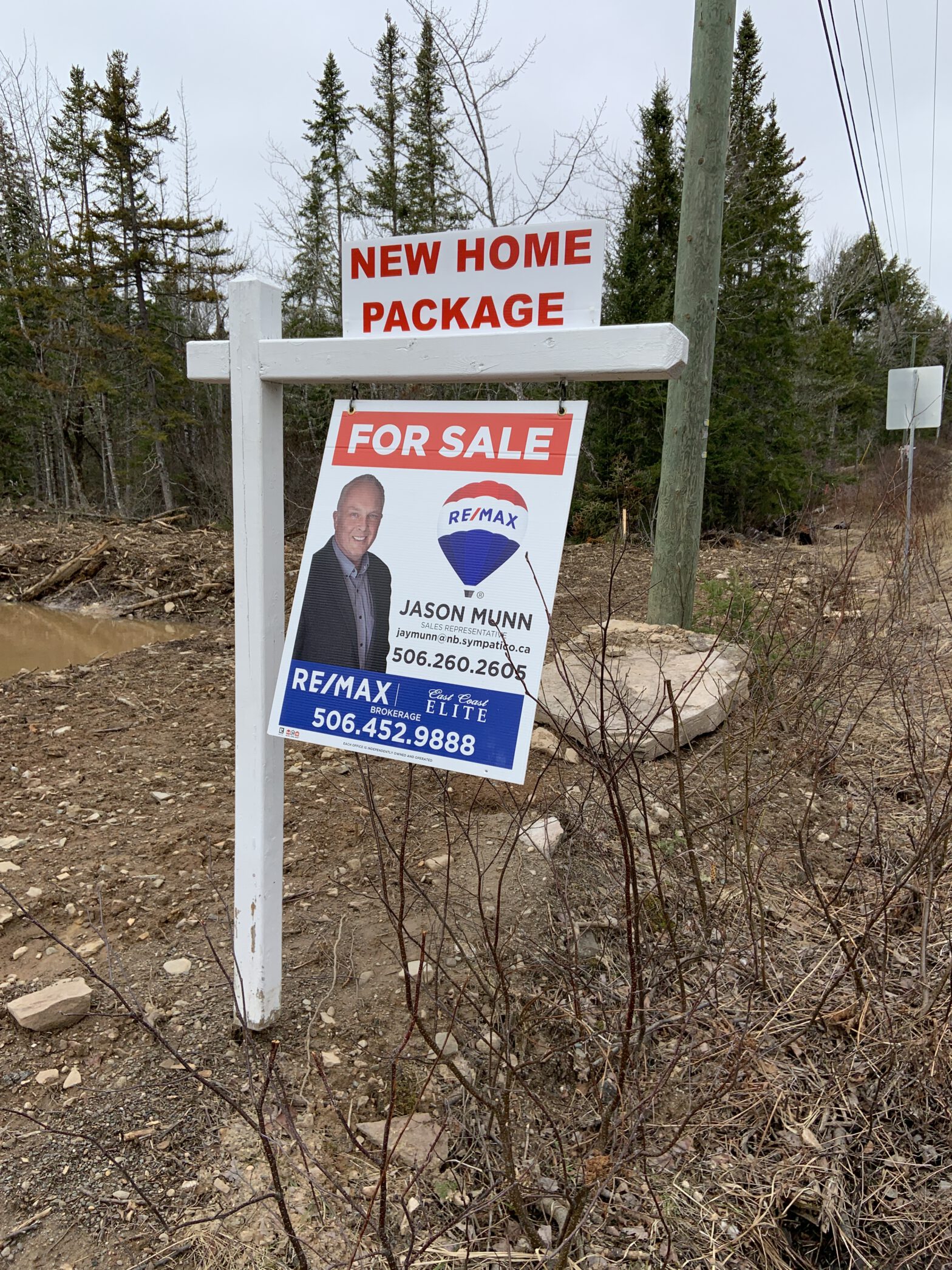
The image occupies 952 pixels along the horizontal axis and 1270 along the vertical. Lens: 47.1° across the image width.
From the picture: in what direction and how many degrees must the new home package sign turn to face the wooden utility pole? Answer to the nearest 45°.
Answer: approximately 180°

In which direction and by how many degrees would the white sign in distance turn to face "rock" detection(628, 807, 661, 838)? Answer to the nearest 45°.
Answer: approximately 180°

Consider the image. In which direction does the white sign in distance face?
away from the camera

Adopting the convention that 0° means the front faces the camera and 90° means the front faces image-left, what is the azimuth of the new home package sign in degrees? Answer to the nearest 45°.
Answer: approximately 0°

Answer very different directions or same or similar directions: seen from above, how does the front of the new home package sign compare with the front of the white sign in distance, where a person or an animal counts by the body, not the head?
very different directions

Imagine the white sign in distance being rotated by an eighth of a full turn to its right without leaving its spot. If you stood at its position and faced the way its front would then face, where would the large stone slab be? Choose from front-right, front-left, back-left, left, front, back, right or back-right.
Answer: back-right

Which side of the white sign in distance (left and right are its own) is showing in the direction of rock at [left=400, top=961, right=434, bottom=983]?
back

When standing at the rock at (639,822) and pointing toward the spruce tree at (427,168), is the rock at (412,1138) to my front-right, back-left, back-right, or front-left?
back-left
